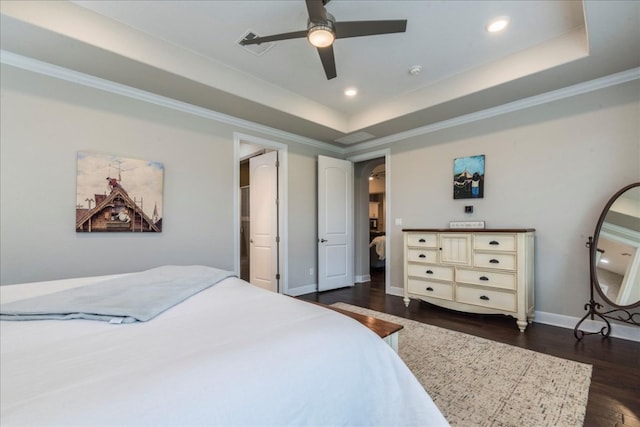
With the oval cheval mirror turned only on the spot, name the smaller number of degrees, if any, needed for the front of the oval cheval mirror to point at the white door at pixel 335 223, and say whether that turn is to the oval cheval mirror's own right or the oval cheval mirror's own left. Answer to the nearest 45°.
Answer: approximately 45° to the oval cheval mirror's own right

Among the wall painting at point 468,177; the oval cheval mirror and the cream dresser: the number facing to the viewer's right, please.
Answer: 0

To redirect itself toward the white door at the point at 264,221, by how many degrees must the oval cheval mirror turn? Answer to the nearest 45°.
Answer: approximately 45° to its right

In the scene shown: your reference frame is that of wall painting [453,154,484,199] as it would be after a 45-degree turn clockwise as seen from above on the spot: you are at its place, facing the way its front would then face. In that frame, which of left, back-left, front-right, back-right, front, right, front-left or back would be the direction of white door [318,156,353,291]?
front

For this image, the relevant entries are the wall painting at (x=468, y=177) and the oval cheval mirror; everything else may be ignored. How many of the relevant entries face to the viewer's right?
0

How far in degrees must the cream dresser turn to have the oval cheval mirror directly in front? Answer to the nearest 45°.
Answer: approximately 135° to its left

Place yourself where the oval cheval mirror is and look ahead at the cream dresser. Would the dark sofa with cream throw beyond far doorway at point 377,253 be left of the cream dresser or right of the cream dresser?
right

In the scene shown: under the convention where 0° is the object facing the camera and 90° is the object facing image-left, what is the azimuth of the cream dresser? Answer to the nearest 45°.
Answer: approximately 45°

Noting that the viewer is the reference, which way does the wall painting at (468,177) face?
facing the viewer and to the left of the viewer

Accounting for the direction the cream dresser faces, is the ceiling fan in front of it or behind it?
in front
